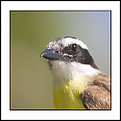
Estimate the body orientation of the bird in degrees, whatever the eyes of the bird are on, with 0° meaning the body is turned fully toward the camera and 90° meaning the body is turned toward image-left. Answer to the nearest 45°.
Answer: approximately 45°
